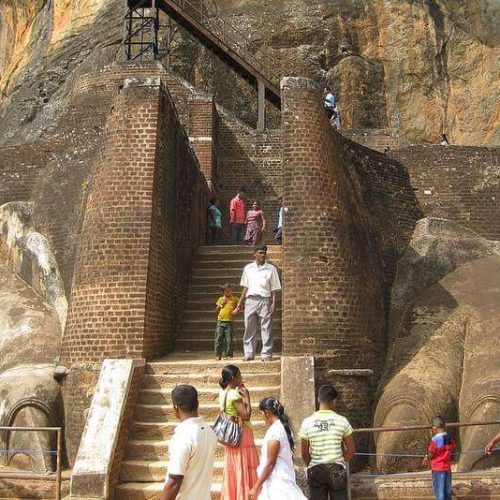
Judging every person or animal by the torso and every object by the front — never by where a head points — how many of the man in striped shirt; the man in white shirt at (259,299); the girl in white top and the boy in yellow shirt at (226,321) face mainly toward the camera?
2

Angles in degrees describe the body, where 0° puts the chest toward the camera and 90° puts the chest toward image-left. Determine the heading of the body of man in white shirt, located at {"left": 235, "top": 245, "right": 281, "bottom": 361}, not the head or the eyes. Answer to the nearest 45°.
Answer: approximately 0°

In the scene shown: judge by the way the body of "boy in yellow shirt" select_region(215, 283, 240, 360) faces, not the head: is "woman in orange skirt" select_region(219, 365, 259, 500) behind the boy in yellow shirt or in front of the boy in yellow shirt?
in front

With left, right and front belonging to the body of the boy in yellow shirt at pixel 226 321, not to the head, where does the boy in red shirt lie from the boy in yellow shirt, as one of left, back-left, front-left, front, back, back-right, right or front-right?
front-left

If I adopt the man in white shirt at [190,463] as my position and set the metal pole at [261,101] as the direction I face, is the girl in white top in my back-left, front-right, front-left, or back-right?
front-right

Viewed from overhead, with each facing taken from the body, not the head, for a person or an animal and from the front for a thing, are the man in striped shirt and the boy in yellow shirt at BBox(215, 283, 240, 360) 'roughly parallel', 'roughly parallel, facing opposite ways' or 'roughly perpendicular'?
roughly parallel, facing opposite ways

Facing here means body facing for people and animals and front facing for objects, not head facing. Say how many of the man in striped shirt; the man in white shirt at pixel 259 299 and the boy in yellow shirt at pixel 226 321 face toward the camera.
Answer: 2

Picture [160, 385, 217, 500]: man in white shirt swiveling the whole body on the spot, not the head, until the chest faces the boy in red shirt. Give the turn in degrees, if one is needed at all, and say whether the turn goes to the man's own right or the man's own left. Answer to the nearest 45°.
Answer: approximately 90° to the man's own right

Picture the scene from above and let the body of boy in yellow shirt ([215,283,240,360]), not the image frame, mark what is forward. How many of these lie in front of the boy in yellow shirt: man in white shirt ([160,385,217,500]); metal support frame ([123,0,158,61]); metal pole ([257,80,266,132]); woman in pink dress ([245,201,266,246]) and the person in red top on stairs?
1

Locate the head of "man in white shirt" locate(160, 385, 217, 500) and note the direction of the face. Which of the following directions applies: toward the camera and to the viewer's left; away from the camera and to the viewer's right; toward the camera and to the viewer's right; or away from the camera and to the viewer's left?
away from the camera and to the viewer's left

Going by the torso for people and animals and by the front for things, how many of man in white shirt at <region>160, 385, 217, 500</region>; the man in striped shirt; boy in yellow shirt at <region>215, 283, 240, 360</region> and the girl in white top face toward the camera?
1
